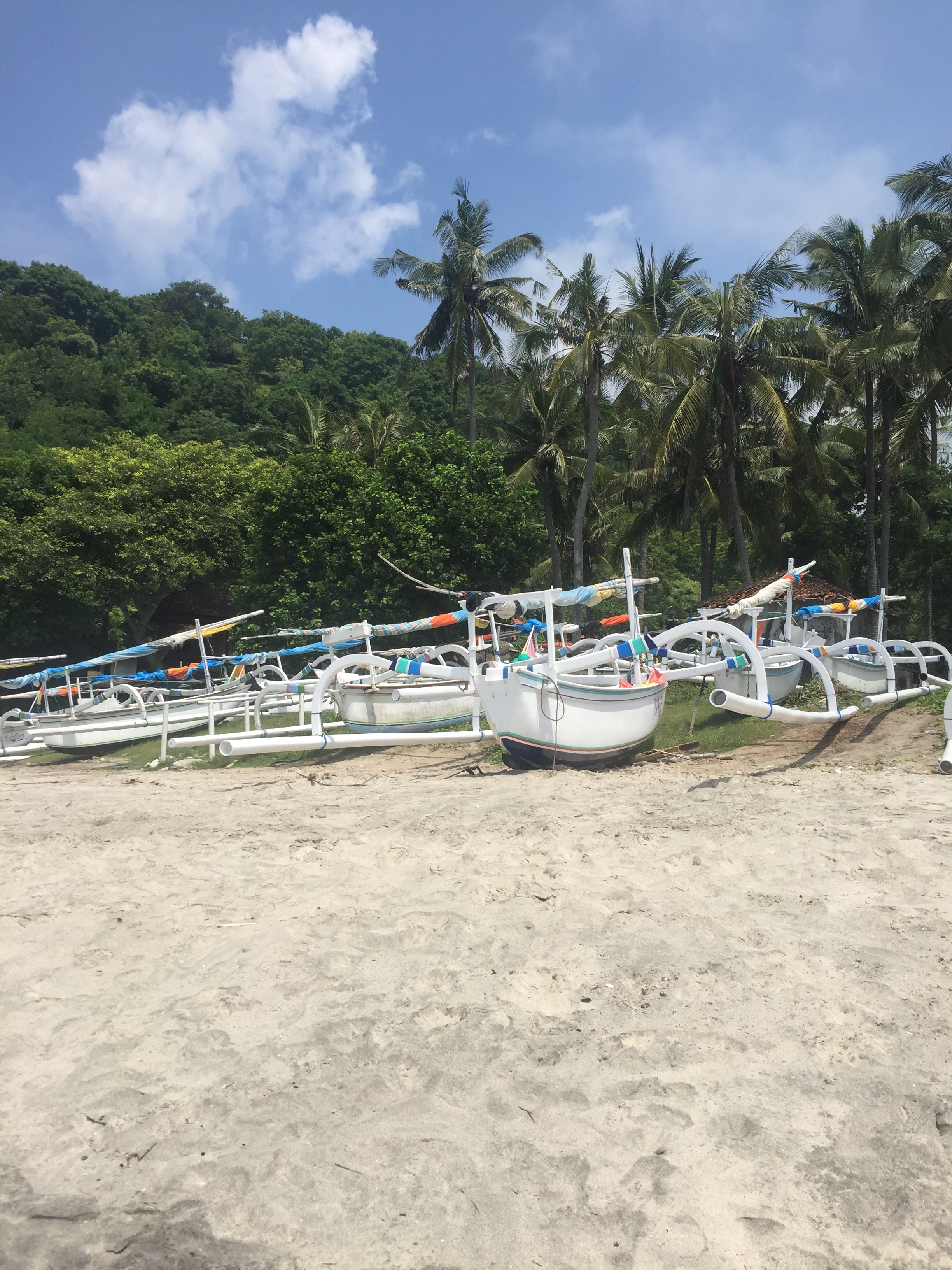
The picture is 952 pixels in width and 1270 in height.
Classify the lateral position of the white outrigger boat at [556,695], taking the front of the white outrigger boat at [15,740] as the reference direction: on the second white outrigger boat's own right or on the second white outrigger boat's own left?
on the second white outrigger boat's own left

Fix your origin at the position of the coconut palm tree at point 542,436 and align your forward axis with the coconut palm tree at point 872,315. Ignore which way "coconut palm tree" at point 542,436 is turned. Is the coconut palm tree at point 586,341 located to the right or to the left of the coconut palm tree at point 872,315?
right

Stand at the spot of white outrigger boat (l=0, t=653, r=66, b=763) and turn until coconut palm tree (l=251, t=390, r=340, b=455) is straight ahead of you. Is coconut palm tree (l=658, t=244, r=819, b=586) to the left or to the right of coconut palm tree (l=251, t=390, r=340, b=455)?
right
